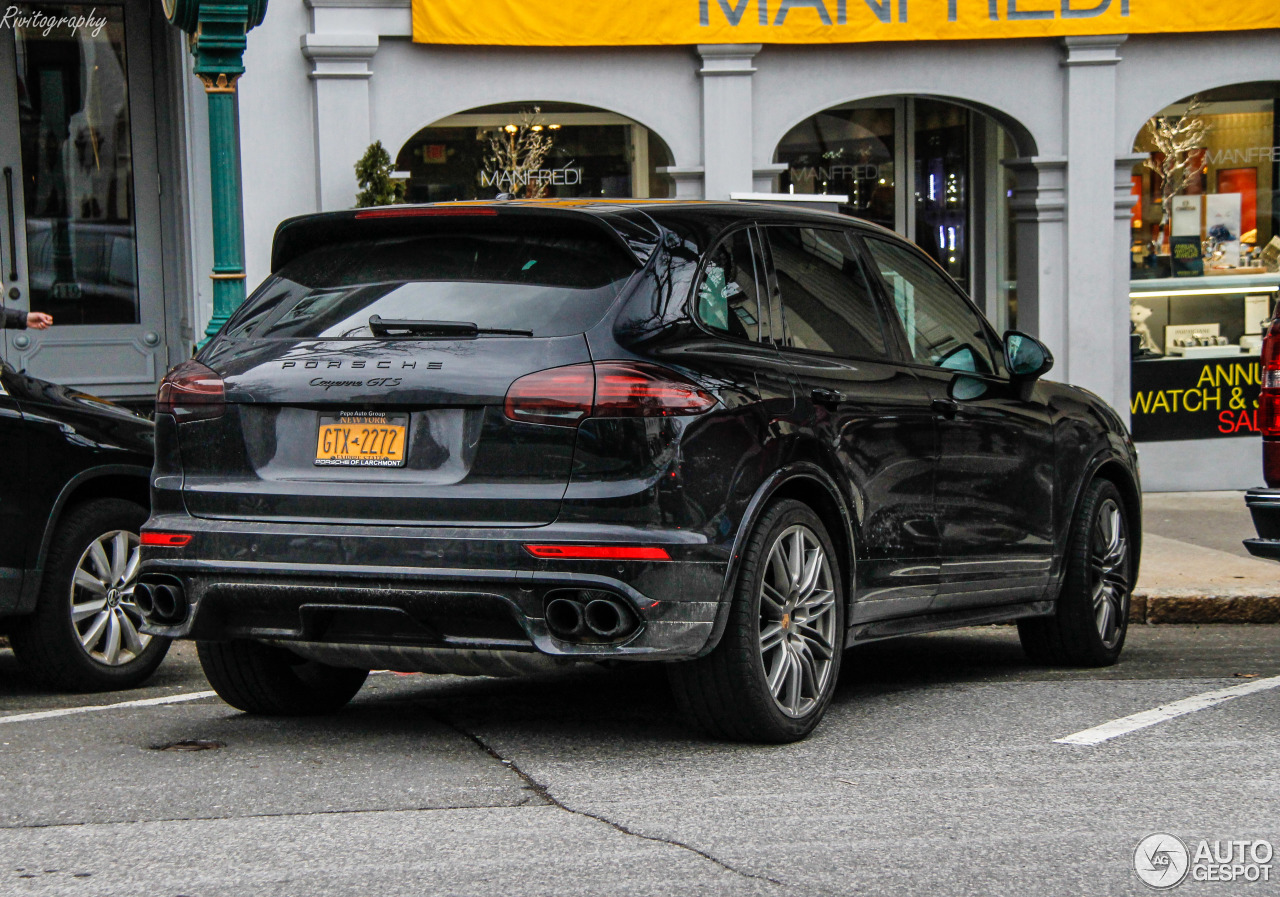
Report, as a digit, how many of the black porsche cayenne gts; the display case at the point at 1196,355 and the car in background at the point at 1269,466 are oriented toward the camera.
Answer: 1

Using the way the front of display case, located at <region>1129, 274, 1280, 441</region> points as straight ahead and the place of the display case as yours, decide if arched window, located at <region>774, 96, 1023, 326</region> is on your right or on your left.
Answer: on your right

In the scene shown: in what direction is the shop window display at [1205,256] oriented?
toward the camera

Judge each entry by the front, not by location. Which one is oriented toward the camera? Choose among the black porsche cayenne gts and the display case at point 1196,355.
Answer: the display case

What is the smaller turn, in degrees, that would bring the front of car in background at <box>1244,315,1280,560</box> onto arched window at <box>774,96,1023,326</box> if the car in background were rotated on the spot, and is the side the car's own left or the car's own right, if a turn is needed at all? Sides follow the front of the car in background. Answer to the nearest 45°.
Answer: approximately 45° to the car's own left

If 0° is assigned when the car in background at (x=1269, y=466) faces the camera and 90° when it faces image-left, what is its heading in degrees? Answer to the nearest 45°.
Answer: approximately 225°

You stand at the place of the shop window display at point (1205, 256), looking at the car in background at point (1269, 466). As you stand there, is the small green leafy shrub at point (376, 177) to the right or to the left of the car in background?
right

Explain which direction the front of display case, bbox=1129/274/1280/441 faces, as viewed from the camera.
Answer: facing the viewer

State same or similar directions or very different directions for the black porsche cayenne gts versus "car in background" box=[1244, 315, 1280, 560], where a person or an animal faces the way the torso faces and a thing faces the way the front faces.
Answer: same or similar directions

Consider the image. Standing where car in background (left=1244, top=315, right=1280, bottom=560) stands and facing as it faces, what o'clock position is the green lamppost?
The green lamppost is roughly at 8 o'clock from the car in background.

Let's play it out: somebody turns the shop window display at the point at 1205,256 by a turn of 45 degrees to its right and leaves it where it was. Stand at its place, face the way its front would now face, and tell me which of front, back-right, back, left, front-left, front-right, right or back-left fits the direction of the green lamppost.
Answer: front

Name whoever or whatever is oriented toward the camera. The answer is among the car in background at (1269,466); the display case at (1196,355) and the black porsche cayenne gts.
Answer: the display case

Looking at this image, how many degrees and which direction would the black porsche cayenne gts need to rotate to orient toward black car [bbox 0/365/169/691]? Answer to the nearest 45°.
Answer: approximately 90° to its left

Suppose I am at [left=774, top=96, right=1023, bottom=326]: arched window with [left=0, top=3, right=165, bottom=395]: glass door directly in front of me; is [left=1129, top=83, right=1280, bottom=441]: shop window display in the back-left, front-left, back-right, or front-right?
back-left

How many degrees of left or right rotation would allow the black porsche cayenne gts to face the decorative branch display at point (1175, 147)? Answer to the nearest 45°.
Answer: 0° — it already faces it

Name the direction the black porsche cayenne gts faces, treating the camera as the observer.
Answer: facing away from the viewer and to the right of the viewer

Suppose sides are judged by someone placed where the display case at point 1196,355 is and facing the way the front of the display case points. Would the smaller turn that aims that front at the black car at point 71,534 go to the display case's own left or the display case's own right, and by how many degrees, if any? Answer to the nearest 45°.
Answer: approximately 45° to the display case's own right

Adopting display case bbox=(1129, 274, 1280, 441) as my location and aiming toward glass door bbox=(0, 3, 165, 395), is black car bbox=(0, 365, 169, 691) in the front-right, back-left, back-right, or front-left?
front-left

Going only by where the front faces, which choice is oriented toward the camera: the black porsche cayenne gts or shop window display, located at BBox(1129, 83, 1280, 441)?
the shop window display

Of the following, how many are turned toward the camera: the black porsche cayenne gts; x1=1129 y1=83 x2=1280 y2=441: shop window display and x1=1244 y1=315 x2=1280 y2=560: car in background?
1

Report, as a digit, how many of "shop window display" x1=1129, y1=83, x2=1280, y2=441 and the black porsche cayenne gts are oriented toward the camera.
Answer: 1

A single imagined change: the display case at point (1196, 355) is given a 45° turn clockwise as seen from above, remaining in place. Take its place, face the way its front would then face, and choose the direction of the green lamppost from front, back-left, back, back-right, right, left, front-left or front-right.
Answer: front
